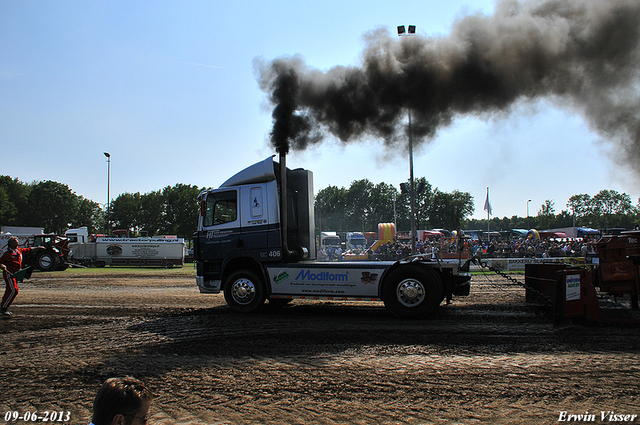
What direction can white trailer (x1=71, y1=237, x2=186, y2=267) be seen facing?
to the viewer's left

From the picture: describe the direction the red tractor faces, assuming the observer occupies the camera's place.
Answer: facing to the left of the viewer

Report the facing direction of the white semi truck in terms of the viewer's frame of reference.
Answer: facing to the left of the viewer

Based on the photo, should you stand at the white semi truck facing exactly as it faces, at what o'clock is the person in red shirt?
The person in red shirt is roughly at 12 o'clock from the white semi truck.

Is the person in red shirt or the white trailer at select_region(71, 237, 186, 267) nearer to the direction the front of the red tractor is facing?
the person in red shirt

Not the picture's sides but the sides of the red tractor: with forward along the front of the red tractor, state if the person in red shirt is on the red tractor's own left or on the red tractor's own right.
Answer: on the red tractor's own left
